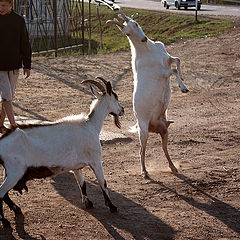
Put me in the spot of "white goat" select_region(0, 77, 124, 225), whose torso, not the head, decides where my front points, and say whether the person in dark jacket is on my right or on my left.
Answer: on my left

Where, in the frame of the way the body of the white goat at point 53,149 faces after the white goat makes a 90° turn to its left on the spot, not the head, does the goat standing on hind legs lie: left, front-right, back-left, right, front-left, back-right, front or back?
front-right

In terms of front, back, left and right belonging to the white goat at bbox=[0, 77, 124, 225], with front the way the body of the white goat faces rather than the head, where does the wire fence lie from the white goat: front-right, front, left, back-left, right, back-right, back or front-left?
left

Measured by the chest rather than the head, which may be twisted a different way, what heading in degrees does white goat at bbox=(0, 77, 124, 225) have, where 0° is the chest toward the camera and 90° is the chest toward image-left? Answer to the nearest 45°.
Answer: approximately 270°

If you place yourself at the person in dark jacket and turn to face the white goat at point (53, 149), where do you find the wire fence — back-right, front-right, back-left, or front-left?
back-left
